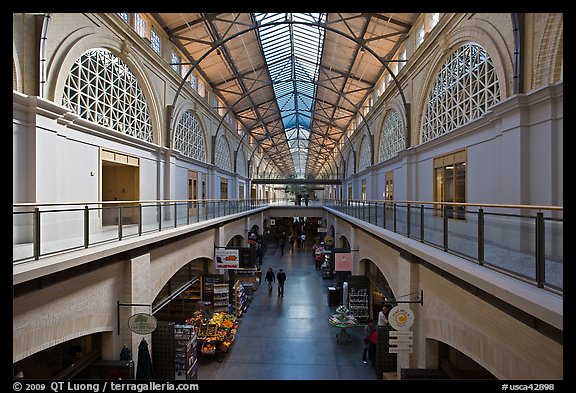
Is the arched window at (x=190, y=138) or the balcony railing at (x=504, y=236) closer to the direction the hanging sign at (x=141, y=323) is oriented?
the balcony railing

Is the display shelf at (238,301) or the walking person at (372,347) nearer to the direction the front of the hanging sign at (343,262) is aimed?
the walking person

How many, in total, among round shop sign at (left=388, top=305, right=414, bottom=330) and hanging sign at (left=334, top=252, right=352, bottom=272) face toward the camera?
2

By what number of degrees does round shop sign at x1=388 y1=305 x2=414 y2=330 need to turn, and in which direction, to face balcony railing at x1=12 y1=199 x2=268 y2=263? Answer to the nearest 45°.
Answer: approximately 45° to its right

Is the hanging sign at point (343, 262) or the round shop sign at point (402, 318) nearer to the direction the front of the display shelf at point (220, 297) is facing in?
the round shop sign

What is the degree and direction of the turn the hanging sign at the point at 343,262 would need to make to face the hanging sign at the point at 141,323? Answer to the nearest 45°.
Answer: approximately 45° to its right
